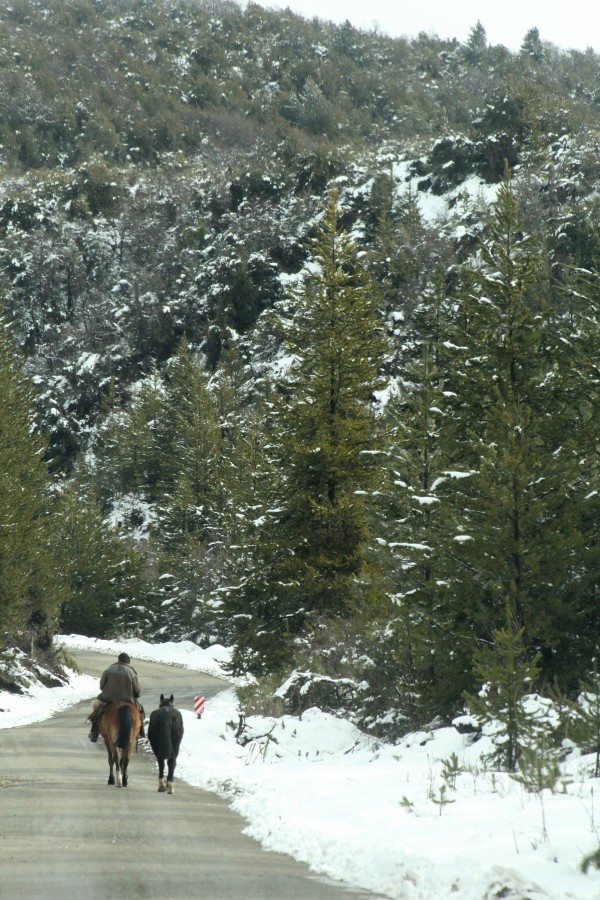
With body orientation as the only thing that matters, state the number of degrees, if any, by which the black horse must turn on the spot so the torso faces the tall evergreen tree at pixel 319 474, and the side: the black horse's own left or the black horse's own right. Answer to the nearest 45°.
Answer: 0° — it already faces it

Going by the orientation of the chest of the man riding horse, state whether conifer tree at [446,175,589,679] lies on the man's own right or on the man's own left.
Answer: on the man's own right

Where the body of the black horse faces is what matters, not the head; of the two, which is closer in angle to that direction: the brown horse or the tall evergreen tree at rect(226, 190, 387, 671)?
the tall evergreen tree

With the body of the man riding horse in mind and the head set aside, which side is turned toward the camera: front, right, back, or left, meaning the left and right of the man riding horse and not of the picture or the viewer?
back

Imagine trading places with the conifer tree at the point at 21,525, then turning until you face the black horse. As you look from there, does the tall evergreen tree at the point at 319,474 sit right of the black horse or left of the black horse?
left

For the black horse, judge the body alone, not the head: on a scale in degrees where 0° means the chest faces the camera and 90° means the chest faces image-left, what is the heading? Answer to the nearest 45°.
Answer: approximately 180°

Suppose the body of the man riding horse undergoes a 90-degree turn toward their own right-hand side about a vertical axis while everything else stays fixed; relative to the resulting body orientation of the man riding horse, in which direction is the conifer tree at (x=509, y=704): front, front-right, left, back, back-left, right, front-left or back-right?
front-right

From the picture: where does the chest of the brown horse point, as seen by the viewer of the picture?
away from the camera

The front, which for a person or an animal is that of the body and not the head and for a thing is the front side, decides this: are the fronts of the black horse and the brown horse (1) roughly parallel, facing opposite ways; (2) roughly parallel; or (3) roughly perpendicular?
roughly parallel

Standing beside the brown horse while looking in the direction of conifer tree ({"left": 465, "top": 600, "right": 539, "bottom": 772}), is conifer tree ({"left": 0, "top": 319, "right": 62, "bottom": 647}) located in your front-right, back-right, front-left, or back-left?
back-left
